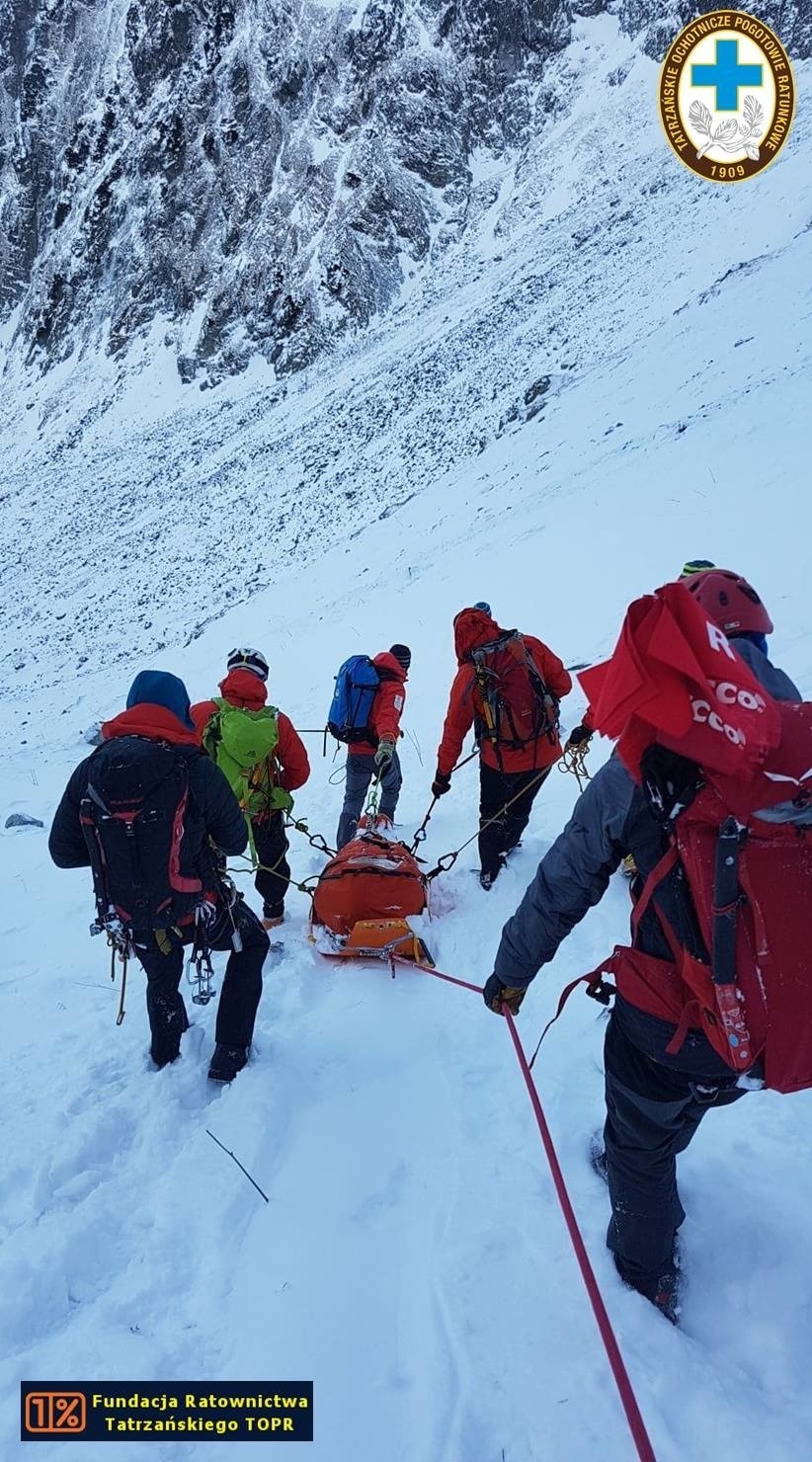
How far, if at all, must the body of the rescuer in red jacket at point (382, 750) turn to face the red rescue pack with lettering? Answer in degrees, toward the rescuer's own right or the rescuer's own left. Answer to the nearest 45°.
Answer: approximately 135° to the rescuer's own right

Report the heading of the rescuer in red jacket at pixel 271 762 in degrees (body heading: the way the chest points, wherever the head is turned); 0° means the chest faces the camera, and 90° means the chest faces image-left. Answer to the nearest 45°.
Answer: approximately 180°

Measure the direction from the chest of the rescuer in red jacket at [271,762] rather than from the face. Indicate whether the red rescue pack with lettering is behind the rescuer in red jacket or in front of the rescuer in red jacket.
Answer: behind

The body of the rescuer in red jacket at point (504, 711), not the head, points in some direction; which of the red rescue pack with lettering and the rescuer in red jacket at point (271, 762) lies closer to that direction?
the rescuer in red jacket

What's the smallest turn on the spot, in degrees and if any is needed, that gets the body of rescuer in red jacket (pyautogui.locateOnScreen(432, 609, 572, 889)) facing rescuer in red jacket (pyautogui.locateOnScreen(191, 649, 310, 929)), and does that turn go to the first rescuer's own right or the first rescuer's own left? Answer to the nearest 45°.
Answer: approximately 45° to the first rescuer's own left

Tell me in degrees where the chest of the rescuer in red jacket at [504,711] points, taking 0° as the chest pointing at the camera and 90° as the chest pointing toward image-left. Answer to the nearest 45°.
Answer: approximately 135°

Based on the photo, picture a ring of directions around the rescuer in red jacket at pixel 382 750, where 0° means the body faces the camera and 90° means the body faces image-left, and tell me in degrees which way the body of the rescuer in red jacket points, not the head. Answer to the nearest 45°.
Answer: approximately 225°
